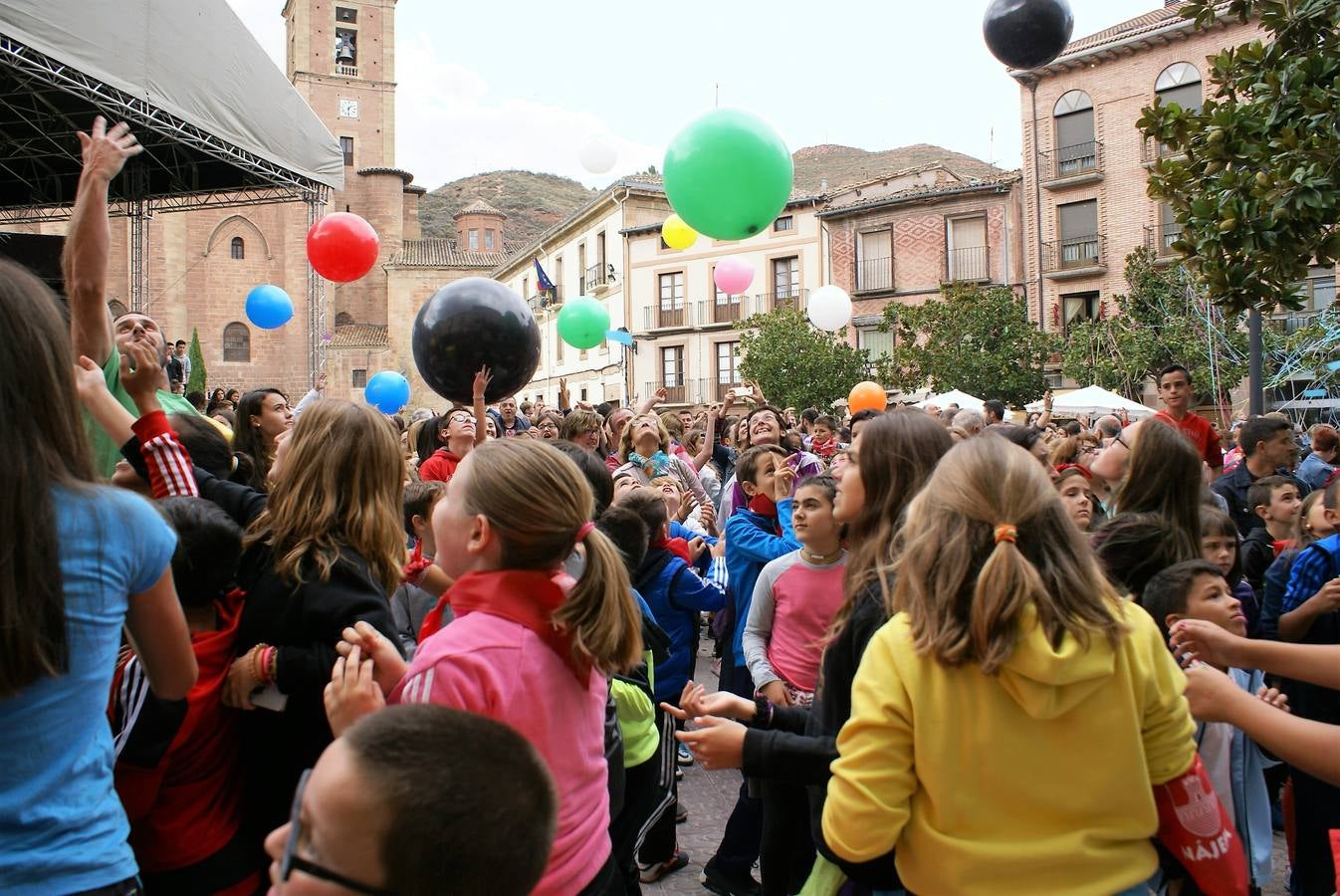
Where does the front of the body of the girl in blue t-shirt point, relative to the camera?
away from the camera

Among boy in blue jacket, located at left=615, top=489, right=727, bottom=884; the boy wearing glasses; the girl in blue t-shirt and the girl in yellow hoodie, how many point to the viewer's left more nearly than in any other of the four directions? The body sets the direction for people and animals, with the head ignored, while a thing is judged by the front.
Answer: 1

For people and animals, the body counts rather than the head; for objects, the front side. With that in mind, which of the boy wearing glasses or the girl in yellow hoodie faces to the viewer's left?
the boy wearing glasses

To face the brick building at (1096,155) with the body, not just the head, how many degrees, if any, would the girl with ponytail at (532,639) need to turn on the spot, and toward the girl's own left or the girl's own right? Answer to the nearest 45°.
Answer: approximately 90° to the girl's own right

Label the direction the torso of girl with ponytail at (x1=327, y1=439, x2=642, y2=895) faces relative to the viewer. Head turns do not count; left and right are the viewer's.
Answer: facing away from the viewer and to the left of the viewer

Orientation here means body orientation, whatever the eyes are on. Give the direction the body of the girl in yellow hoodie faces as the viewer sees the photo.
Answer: away from the camera

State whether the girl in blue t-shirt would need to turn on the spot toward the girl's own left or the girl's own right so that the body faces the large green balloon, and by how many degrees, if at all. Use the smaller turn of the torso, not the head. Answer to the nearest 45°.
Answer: approximately 45° to the girl's own right

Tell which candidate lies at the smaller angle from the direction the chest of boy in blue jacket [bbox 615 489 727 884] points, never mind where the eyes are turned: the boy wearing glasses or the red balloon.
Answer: the red balloon

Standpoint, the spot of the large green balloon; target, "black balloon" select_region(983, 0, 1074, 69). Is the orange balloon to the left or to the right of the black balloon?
left

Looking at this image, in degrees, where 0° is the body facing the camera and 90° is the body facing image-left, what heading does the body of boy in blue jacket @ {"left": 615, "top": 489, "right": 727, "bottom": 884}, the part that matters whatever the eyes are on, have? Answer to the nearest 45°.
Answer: approximately 225°

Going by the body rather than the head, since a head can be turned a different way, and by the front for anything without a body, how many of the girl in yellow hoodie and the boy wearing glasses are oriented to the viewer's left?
1

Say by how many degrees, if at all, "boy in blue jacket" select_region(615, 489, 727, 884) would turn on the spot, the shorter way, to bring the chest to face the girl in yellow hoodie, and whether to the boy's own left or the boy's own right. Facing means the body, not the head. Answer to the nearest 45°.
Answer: approximately 135° to the boy's own right
